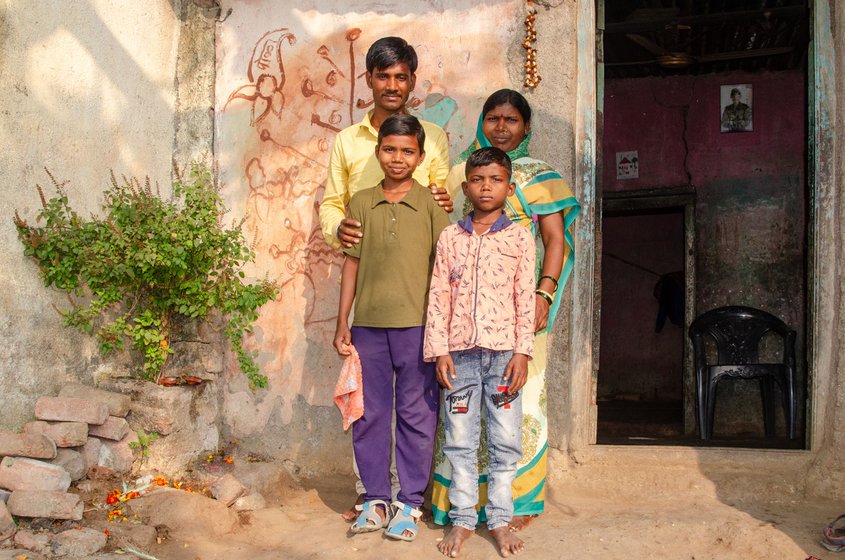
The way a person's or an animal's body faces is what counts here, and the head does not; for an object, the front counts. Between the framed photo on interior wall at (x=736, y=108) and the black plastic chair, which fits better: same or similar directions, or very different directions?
same or similar directions

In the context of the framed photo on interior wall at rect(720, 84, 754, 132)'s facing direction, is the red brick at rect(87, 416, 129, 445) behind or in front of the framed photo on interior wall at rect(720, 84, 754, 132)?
in front

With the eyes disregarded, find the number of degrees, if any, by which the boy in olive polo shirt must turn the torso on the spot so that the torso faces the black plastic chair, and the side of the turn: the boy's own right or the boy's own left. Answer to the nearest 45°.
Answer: approximately 135° to the boy's own left

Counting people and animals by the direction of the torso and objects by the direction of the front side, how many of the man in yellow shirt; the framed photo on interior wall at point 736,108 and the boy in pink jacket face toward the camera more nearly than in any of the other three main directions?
3

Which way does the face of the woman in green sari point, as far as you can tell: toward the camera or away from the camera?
toward the camera

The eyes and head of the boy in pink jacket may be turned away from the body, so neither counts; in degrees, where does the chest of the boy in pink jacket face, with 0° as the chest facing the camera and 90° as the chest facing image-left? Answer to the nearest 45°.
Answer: approximately 0°

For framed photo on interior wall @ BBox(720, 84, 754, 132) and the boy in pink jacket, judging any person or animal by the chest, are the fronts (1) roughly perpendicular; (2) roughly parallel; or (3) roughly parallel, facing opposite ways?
roughly parallel

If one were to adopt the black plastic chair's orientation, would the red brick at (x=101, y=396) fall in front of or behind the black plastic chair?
in front

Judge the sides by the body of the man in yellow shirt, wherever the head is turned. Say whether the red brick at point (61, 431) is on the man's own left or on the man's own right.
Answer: on the man's own right

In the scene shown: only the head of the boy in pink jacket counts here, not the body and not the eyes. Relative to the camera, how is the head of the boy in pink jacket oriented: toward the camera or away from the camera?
toward the camera

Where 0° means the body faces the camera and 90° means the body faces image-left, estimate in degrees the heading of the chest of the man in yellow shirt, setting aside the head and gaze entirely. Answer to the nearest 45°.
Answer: approximately 0°

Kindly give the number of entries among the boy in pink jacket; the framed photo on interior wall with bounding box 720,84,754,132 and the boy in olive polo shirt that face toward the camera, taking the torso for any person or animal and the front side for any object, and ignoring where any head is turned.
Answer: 3

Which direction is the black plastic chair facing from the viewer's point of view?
toward the camera
